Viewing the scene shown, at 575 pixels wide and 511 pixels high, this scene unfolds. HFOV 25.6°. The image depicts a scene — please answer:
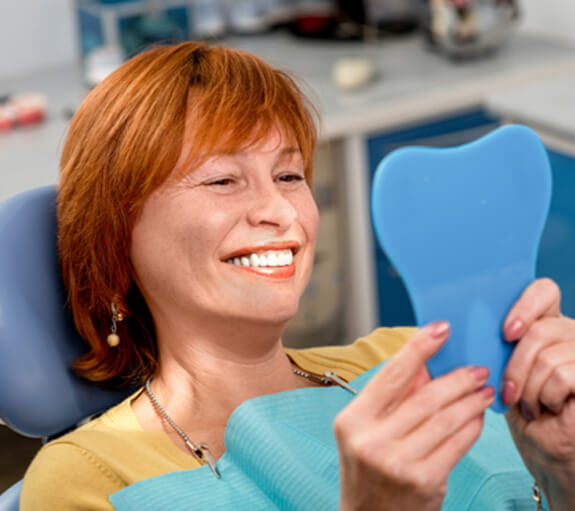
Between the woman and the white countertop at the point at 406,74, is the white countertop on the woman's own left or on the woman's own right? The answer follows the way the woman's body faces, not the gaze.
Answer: on the woman's own left

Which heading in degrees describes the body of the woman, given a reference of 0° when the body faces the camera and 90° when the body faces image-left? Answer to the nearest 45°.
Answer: approximately 315°

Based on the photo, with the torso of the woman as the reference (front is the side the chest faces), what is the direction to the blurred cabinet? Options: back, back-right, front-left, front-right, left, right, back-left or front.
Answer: back-left

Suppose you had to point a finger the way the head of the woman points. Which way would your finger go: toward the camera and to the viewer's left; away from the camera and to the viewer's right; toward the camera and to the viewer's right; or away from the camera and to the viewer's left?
toward the camera and to the viewer's right
